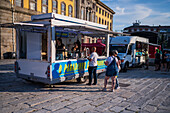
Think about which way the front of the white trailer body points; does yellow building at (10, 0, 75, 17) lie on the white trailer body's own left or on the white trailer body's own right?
on the white trailer body's own left

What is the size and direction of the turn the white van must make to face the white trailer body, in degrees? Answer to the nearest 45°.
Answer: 0° — it already faces it

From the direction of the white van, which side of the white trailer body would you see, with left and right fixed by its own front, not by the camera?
front

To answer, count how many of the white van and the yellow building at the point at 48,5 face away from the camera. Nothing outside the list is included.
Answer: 0

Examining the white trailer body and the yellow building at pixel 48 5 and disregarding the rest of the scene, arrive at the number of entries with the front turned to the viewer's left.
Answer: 0

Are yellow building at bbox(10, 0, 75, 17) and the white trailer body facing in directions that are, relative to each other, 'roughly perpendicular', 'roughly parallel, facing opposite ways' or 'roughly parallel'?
roughly perpendicular

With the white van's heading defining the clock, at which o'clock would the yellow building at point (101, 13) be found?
The yellow building is roughly at 4 o'clock from the white van.

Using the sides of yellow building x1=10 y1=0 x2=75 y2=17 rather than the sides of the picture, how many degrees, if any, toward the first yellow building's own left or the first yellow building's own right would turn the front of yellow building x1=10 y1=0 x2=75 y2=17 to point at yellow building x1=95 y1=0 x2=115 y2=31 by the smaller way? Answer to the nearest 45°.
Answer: approximately 90° to the first yellow building's own left

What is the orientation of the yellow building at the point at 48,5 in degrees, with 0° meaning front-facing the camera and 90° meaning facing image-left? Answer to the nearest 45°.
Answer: approximately 315°

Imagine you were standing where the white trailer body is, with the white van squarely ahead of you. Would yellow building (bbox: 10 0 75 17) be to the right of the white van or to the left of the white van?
left

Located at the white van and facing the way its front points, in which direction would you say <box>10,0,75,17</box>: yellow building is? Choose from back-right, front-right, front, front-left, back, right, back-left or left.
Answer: right

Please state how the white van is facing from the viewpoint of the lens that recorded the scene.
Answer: facing the viewer and to the left of the viewer
